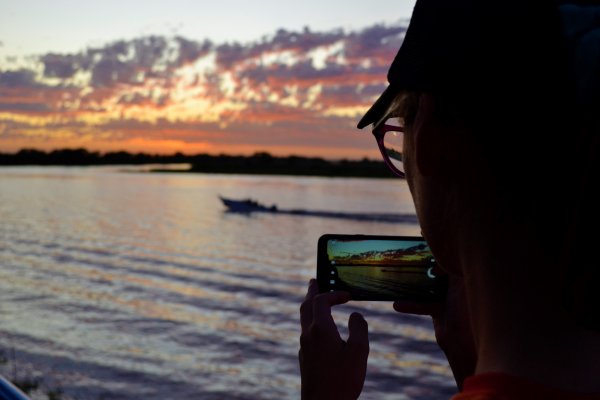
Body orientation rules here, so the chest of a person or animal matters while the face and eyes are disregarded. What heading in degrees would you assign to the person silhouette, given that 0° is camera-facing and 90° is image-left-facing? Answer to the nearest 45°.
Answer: approximately 135°
